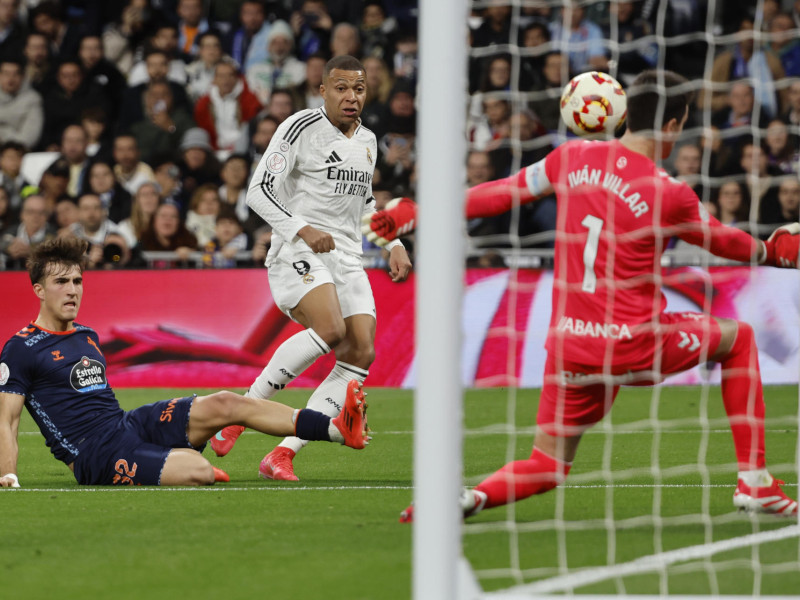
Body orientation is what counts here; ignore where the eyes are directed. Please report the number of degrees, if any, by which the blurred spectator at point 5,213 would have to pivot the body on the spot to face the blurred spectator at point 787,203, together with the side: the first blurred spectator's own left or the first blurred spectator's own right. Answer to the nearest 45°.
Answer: approximately 45° to the first blurred spectator's own left

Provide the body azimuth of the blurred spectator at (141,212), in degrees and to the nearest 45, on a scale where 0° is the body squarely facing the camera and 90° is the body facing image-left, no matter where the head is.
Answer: approximately 0°

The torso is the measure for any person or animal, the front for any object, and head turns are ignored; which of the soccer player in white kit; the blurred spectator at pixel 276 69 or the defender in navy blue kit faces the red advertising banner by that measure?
the blurred spectator

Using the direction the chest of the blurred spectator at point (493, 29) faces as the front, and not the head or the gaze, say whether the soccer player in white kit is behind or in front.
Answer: in front

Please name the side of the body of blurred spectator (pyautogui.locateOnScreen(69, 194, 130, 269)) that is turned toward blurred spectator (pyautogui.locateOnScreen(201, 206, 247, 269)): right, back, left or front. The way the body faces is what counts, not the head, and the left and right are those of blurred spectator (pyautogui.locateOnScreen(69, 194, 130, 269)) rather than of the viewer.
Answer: left
